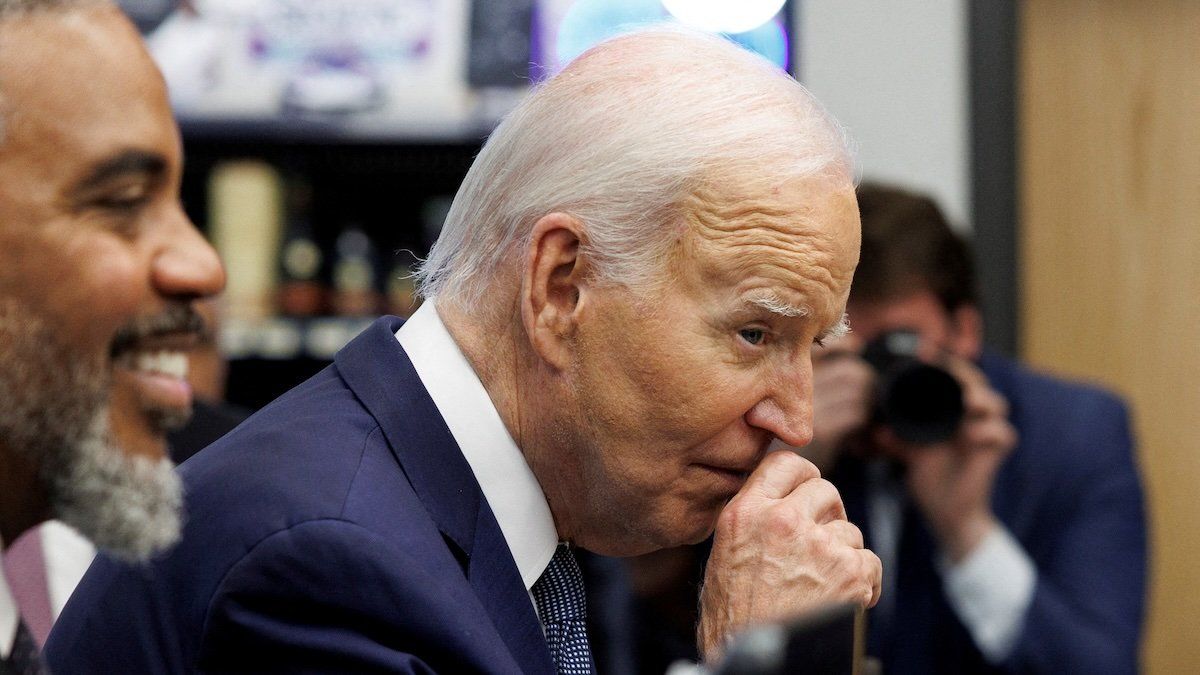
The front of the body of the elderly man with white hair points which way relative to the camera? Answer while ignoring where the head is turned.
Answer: to the viewer's right

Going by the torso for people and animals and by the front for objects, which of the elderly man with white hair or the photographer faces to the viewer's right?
the elderly man with white hair

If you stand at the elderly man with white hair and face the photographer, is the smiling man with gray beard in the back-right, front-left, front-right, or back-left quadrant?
back-left

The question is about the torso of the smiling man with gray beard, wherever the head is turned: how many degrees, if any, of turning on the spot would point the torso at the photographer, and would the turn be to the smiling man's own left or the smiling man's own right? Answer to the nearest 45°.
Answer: approximately 45° to the smiling man's own left

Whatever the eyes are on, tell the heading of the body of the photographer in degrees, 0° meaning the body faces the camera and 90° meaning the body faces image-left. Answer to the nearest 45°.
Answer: approximately 45°

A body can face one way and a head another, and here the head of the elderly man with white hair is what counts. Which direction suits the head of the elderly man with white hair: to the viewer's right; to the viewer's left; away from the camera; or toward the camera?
to the viewer's right

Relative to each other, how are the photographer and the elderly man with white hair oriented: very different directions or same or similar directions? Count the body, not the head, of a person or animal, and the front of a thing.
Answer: very different directions

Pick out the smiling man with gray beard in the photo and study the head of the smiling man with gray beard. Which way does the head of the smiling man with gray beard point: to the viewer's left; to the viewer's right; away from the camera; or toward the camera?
to the viewer's right

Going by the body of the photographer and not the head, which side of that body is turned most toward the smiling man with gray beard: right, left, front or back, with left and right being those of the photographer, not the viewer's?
front

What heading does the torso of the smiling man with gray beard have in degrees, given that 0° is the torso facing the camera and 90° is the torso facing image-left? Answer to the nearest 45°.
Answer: approximately 270°

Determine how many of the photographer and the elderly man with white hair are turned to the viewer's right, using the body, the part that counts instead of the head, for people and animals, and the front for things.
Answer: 1
